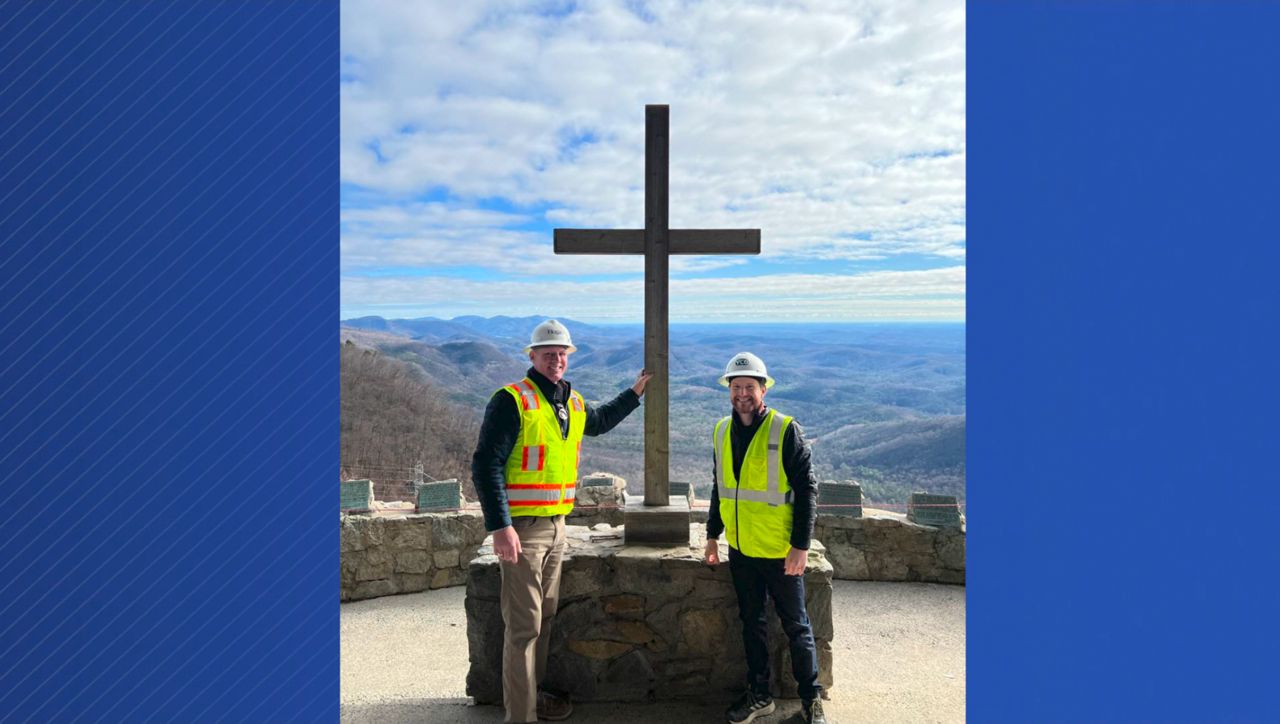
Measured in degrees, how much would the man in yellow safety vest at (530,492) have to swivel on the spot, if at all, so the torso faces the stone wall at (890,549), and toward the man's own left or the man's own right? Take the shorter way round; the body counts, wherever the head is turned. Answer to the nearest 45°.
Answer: approximately 90° to the man's own left

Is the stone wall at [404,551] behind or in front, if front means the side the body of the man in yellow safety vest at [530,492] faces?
behind

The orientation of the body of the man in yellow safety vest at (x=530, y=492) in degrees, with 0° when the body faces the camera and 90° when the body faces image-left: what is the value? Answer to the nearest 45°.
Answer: approximately 315°

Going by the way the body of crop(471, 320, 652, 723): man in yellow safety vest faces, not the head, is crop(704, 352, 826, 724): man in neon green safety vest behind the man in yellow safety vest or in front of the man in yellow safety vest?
in front
